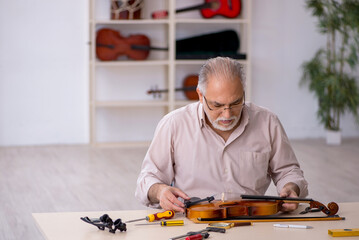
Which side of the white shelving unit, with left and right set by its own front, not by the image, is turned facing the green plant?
left

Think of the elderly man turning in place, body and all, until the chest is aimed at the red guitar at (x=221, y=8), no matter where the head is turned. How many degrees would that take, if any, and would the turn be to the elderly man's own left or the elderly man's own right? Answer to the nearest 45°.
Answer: approximately 180°

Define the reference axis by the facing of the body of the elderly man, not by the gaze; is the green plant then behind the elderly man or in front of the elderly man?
behind

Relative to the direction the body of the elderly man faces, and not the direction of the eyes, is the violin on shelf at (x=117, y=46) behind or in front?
behind

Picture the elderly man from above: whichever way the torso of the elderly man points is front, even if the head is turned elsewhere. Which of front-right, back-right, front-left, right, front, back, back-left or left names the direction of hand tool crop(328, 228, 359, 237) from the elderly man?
front-left

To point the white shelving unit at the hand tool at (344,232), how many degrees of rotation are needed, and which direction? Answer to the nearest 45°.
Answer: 0° — it already faces it

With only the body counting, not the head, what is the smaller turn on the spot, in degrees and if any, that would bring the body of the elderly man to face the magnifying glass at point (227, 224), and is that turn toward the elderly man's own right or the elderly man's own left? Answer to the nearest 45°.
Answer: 0° — they already face it

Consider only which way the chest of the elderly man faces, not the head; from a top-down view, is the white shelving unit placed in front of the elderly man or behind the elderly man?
behind

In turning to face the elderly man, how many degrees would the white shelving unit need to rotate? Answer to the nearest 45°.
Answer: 0° — it already faces them

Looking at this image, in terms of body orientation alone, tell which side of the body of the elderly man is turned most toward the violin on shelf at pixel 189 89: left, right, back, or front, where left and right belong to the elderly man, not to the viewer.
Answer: back

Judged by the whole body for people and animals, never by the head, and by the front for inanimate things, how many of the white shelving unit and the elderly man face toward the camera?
2

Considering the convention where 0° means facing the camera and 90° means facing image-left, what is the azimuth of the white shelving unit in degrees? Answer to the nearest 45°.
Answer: approximately 0°
